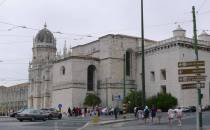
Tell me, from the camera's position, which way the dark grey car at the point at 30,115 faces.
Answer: facing to the left of the viewer

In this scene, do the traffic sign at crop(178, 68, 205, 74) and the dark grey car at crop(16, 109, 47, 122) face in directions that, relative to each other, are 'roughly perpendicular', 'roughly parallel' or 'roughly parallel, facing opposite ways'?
roughly perpendicular

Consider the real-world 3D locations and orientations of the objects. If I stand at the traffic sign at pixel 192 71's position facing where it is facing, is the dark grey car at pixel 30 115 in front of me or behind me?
behind

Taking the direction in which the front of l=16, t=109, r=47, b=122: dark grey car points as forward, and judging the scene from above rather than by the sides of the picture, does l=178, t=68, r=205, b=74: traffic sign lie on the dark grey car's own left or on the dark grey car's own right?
on the dark grey car's own left

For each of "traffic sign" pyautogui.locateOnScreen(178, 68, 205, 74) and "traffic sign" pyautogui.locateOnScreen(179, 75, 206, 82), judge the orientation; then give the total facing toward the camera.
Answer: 2

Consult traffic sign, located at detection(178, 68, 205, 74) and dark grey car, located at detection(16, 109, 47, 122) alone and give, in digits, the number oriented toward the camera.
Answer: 1

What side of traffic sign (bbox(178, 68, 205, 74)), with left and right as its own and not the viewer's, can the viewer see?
front
